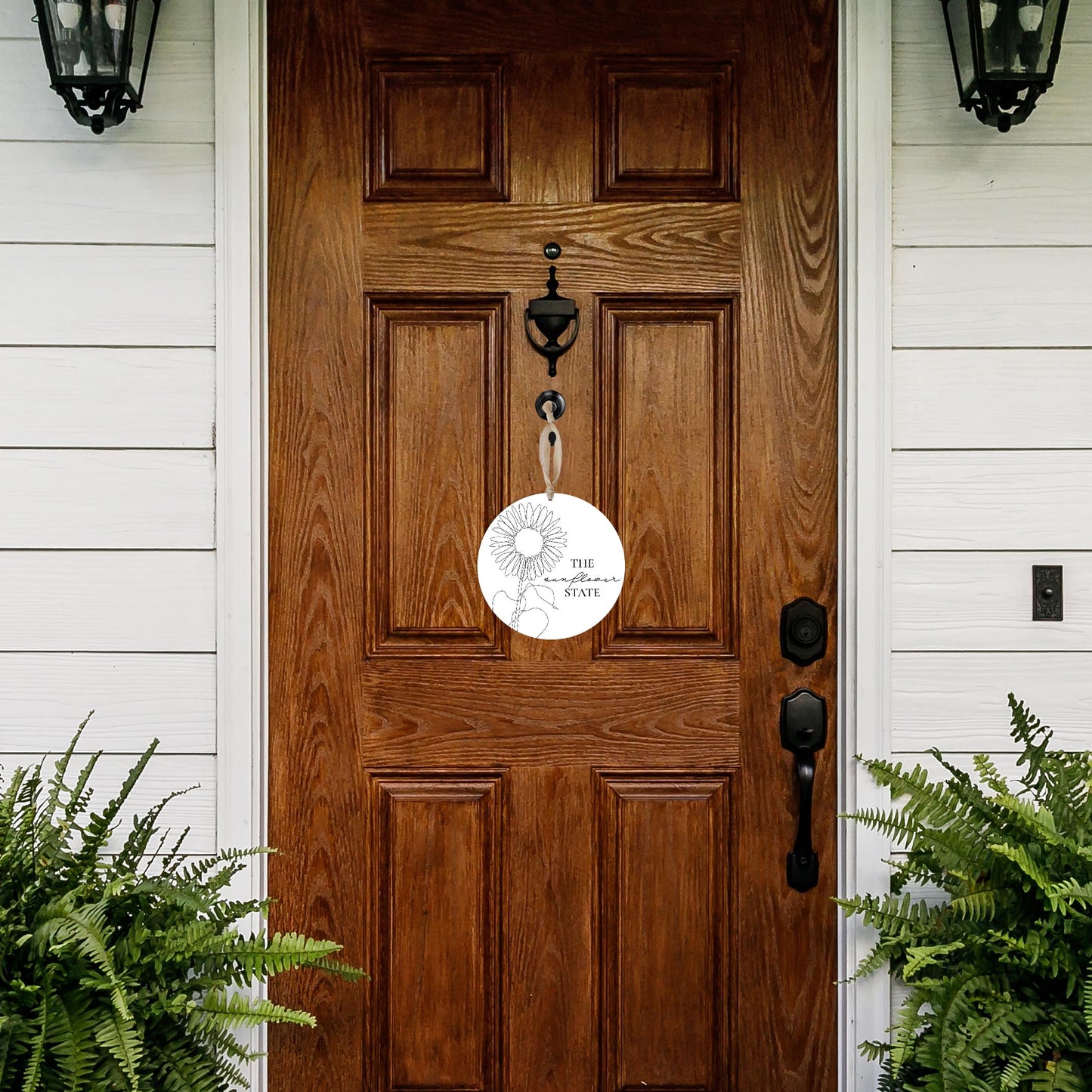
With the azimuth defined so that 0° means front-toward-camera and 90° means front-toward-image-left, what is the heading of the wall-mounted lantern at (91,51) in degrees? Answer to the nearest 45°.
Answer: approximately 0°

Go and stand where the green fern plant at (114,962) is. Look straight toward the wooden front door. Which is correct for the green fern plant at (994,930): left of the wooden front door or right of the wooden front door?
right

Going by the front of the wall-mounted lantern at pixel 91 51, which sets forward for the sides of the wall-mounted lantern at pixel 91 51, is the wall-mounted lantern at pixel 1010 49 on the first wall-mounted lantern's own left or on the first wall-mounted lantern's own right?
on the first wall-mounted lantern's own left

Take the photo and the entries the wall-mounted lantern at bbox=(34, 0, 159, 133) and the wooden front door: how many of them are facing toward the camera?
2

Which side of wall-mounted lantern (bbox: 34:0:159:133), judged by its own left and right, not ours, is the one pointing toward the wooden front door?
left
